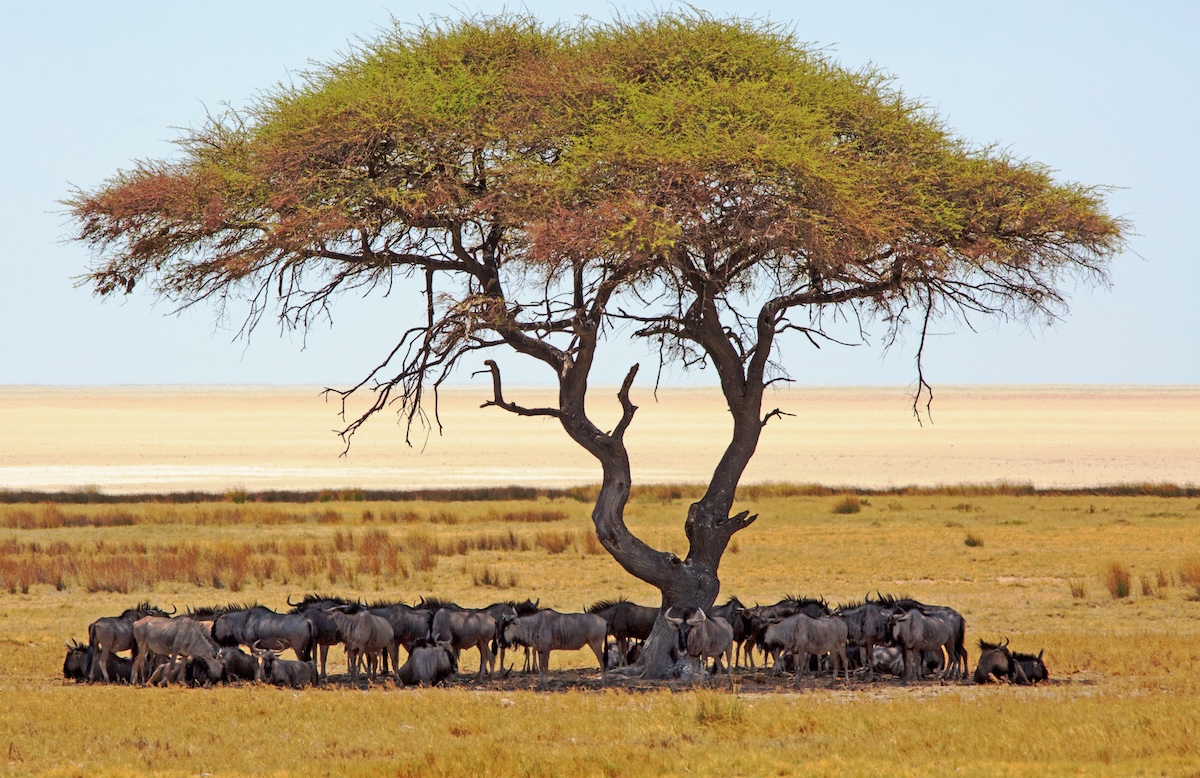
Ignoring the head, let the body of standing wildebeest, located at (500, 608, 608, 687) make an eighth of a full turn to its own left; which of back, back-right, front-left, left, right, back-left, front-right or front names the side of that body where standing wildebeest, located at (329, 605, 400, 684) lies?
front-right

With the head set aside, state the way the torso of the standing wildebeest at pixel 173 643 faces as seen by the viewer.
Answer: to the viewer's right

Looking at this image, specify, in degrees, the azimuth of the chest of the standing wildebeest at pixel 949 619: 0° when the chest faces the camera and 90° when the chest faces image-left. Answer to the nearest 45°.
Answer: approximately 90°

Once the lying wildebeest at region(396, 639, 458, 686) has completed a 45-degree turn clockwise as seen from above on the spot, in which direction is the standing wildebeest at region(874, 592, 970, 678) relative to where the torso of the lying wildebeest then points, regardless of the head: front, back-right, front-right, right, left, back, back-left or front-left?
front-left

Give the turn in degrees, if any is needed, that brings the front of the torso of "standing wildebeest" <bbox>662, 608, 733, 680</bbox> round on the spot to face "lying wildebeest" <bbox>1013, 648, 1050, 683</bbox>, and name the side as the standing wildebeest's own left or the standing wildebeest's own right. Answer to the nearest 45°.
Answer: approximately 135° to the standing wildebeest's own left

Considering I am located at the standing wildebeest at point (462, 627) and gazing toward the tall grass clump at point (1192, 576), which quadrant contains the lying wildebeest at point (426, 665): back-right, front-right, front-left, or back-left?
back-right

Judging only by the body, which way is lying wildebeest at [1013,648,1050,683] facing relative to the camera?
to the viewer's right

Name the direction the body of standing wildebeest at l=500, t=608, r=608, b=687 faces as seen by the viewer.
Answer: to the viewer's left

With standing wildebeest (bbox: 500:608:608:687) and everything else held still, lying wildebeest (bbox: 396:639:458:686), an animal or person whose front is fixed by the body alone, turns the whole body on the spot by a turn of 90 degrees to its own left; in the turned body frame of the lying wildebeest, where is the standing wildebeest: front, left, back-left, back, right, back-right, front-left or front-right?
right
